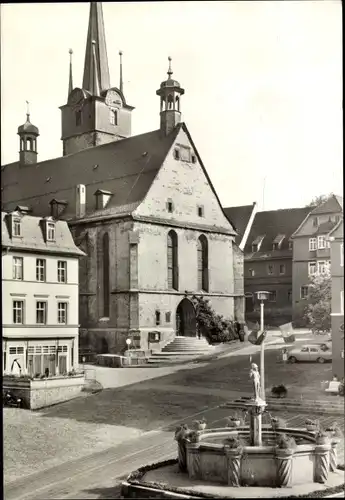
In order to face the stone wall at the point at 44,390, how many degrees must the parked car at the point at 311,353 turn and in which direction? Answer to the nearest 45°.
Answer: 0° — it already faces it

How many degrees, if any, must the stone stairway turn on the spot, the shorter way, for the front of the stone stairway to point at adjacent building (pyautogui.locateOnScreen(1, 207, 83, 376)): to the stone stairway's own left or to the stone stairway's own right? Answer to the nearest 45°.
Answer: approximately 90° to the stone stairway's own right

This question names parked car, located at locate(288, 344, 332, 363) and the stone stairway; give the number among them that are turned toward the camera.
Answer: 1

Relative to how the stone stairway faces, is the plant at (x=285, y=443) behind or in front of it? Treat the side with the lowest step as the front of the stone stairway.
in front

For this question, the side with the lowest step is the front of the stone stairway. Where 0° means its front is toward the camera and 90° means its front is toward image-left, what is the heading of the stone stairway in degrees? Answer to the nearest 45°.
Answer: approximately 0°

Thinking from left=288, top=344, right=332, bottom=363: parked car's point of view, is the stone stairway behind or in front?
in front

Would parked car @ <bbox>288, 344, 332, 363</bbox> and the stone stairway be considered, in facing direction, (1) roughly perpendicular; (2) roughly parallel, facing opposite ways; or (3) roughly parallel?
roughly perpendicular

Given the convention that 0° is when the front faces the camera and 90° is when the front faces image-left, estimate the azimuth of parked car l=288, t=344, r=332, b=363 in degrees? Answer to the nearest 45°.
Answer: approximately 90°
